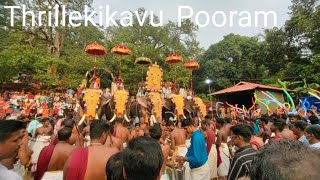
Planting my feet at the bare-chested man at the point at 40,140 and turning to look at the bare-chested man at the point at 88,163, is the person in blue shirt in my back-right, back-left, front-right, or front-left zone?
front-left

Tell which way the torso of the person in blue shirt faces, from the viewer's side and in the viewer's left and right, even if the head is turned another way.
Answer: facing to the left of the viewer

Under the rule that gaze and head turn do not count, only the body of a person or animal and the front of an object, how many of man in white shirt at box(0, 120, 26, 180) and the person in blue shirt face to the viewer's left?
1

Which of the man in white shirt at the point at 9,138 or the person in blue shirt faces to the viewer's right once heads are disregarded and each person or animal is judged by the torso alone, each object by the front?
the man in white shirt

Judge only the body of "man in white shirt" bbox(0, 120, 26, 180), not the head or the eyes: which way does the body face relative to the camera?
to the viewer's right

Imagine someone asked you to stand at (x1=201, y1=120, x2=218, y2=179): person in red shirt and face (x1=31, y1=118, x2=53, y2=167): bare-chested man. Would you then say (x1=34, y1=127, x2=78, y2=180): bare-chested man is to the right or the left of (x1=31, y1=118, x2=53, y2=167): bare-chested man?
left

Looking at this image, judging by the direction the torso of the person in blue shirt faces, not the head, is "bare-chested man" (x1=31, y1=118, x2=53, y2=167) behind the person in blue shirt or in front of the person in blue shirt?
in front

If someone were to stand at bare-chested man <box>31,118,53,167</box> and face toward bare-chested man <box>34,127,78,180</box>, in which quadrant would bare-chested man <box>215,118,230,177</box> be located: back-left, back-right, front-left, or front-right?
front-left

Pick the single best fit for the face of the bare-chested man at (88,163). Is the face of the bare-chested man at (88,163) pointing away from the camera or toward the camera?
away from the camera

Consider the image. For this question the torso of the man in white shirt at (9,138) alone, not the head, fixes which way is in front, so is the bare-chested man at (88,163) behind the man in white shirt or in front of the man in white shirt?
in front

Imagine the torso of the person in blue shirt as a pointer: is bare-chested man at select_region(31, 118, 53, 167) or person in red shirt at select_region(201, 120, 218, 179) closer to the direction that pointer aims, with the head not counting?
the bare-chested man

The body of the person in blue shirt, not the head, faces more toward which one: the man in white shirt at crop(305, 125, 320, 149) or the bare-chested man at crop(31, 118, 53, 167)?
the bare-chested man
